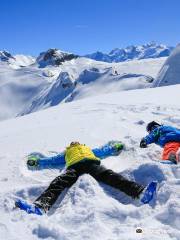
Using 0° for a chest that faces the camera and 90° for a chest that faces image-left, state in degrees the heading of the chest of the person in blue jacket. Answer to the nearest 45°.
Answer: approximately 90°
